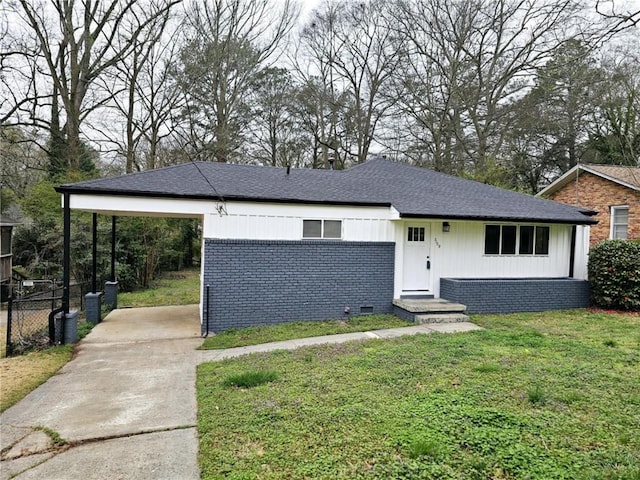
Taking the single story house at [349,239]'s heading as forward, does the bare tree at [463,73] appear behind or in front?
behind

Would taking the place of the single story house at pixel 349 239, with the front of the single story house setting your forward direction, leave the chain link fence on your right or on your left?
on your right

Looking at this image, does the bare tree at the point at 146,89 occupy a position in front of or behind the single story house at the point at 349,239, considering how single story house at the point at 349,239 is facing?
behind

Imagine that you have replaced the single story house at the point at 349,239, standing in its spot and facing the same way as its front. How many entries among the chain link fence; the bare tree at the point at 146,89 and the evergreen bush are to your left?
1

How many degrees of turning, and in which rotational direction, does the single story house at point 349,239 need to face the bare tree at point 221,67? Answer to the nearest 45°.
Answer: approximately 135° to its right

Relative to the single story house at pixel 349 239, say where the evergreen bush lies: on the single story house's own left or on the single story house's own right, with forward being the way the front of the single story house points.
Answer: on the single story house's own left

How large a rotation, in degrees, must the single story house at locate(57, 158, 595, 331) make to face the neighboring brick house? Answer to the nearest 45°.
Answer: approximately 135° to its left

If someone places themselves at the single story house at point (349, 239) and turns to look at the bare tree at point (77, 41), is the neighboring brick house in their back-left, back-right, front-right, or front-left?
back-right

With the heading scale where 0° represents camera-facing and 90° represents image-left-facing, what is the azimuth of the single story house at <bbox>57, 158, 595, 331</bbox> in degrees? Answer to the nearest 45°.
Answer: approximately 0°

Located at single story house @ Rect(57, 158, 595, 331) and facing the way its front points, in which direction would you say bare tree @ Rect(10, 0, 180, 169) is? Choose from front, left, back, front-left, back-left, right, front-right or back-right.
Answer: back-right
